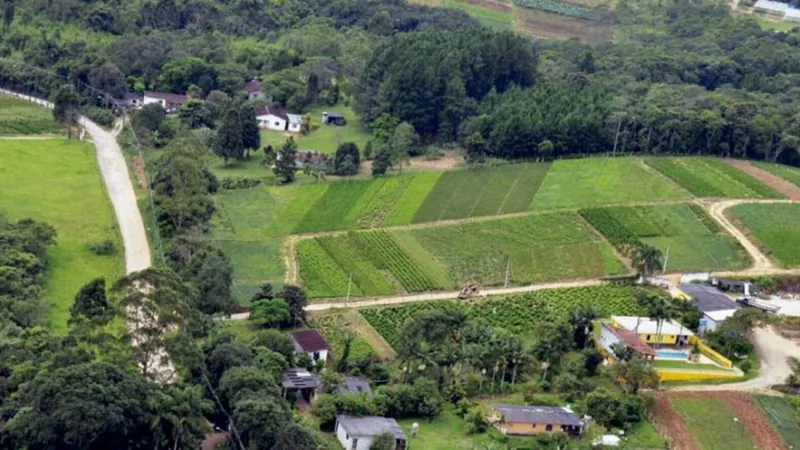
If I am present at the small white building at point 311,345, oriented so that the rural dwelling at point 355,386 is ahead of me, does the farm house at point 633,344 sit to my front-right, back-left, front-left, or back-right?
front-left

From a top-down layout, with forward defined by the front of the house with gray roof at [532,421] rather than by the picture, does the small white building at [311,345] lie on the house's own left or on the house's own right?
on the house's own right

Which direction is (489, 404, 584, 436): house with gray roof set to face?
toward the camera

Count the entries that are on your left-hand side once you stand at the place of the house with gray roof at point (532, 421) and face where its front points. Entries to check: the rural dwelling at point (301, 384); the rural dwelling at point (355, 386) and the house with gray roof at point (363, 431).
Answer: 0

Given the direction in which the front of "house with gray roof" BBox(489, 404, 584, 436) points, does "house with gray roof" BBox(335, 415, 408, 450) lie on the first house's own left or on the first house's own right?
on the first house's own right

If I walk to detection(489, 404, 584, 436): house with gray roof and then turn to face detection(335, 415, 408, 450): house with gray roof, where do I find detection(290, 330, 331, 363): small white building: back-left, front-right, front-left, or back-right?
front-right

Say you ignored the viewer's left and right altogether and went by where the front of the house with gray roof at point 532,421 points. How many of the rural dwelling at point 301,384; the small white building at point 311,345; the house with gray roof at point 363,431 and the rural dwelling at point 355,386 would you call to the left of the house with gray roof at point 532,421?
0

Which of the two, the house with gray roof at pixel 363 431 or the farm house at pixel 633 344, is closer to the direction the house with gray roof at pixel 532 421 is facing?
the house with gray roof

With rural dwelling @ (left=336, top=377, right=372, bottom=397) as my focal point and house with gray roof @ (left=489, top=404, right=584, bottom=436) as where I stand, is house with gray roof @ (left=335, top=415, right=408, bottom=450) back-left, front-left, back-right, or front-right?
front-left

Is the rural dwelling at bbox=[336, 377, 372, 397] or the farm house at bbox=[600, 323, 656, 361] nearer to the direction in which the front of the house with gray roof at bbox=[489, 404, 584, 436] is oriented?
the rural dwelling

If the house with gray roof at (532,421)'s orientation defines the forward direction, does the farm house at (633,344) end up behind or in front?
behind

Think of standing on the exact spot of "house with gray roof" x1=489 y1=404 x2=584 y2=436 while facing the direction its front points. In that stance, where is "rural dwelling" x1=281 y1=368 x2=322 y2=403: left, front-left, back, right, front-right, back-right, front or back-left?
right

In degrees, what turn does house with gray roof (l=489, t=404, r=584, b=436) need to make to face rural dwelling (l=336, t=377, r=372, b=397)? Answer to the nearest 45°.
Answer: approximately 90° to its right

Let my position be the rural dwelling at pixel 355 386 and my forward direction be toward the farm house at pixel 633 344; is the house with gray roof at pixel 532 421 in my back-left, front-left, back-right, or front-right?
front-right
